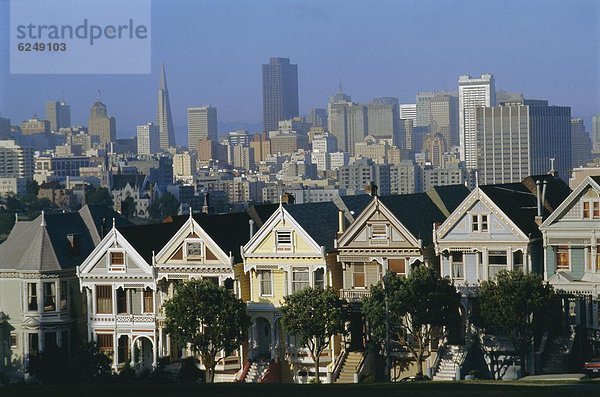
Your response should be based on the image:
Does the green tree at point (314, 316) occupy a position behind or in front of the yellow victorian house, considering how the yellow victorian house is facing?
in front

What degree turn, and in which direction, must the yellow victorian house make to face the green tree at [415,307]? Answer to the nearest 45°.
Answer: approximately 45° to its left

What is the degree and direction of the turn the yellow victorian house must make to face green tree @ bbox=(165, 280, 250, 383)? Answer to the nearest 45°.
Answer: approximately 45° to its right

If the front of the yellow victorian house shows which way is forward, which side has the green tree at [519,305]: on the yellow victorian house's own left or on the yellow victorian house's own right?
on the yellow victorian house's own left

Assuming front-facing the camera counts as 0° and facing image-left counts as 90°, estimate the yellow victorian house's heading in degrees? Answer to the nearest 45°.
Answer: approximately 0°

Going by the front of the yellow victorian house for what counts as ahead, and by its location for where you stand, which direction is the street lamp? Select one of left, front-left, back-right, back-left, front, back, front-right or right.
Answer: front-left
